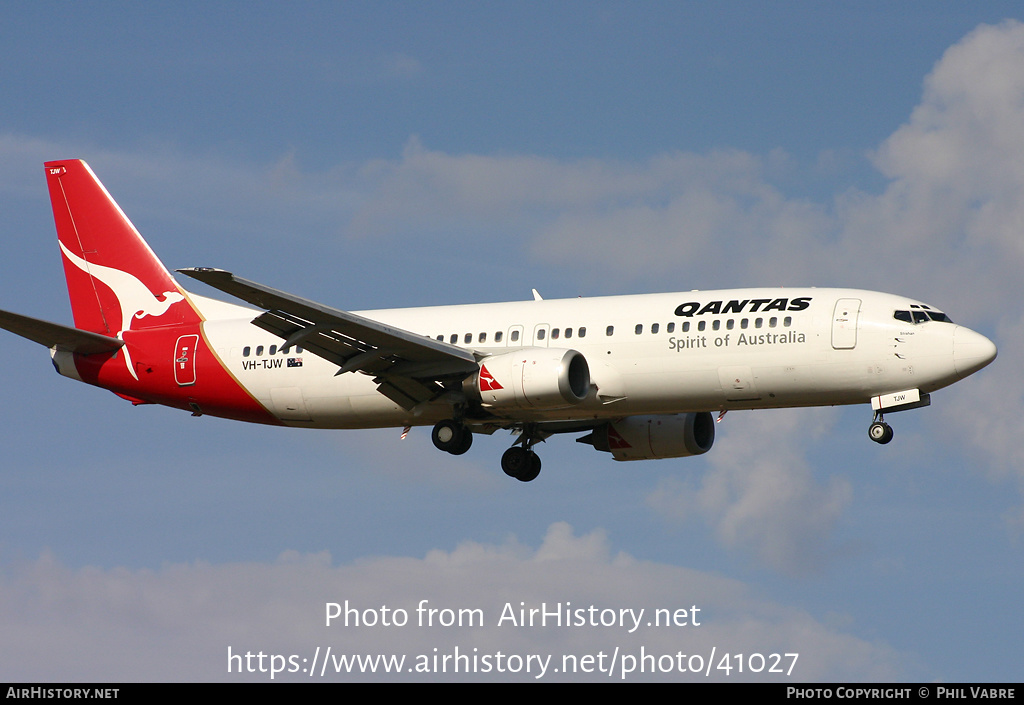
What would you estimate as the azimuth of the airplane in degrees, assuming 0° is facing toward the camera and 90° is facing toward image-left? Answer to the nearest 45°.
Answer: approximately 315°
